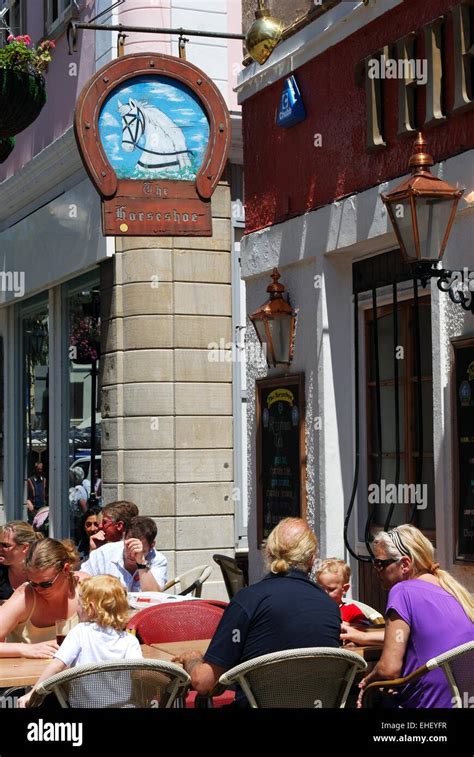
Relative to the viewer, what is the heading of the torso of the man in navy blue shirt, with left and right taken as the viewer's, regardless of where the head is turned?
facing away from the viewer

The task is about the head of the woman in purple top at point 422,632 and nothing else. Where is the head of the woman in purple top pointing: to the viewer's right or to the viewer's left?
to the viewer's left

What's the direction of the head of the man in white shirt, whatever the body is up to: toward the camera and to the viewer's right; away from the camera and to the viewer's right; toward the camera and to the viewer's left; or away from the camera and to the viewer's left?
toward the camera and to the viewer's left

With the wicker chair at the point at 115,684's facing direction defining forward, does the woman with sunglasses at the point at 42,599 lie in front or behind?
in front

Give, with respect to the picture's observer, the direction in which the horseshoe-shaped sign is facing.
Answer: facing the viewer

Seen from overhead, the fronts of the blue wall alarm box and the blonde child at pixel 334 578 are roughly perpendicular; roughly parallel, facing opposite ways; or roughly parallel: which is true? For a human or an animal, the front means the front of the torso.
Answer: roughly parallel

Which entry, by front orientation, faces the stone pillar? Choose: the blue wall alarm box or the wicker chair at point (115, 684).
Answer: the wicker chair

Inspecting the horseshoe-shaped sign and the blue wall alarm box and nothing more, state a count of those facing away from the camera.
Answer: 0

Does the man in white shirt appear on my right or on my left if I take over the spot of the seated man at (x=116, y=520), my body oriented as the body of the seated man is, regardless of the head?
on my left

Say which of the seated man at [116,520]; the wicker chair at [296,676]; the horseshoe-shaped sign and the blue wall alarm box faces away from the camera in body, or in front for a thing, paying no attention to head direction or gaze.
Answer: the wicker chair

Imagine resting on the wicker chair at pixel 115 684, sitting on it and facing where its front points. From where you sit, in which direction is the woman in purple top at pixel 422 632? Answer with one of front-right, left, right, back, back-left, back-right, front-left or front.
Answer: right

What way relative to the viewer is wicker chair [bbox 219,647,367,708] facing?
away from the camera

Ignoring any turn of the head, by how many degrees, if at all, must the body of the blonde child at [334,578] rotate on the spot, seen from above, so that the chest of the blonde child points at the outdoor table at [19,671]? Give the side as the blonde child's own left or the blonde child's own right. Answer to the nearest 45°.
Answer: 0° — they already face it

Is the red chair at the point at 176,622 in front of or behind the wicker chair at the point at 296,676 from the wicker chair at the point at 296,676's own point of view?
in front

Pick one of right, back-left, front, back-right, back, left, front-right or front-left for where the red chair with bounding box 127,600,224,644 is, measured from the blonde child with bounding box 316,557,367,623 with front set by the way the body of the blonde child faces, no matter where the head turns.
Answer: front-right
